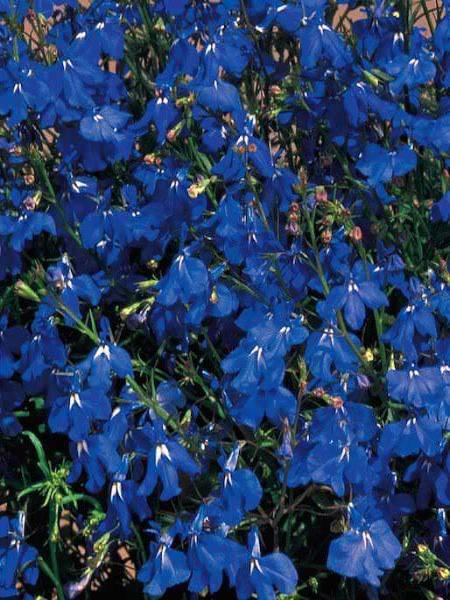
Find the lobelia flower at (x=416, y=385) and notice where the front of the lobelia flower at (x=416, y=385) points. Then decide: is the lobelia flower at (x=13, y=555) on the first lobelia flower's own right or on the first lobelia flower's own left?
on the first lobelia flower's own right

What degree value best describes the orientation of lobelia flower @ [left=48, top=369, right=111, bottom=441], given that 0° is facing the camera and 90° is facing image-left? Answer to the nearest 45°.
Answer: approximately 0°

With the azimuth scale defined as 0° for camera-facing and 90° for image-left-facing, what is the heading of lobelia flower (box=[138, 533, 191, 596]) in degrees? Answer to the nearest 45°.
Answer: approximately 0°
